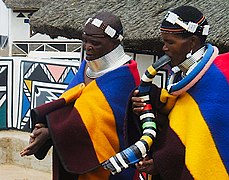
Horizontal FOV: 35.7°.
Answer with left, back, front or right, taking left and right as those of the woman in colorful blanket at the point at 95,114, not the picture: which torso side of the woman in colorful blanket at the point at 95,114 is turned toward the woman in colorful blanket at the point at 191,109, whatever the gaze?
left

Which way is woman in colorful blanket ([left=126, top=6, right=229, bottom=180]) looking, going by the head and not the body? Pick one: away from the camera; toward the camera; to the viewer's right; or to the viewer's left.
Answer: to the viewer's left
